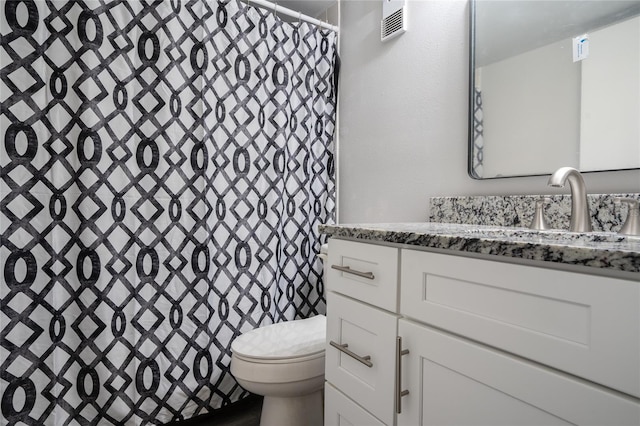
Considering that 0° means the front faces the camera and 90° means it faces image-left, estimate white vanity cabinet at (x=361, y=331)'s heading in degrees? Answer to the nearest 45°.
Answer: approximately 45°

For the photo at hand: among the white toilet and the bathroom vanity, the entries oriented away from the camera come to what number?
0

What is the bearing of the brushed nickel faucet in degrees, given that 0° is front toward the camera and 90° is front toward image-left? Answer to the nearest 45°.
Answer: approximately 45°

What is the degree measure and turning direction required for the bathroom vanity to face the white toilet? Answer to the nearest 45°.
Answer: approximately 90° to its right

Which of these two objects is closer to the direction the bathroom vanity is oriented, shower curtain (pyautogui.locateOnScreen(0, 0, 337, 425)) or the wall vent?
the shower curtain

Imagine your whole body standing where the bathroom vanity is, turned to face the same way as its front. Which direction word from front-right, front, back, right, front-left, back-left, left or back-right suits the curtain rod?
right

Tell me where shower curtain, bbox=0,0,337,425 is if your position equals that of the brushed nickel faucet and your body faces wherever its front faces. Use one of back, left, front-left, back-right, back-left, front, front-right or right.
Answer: front-right
